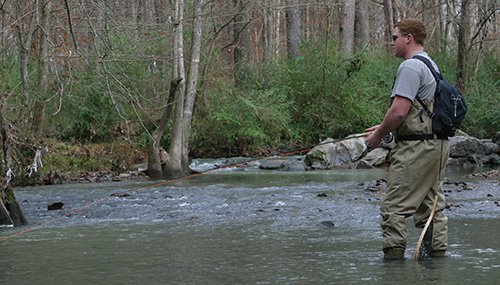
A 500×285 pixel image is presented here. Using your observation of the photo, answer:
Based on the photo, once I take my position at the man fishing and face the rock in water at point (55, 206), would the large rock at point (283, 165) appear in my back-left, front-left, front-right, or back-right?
front-right

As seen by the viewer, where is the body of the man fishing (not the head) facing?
to the viewer's left

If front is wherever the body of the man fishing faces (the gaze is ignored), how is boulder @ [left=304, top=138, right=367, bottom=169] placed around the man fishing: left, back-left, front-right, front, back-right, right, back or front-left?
right

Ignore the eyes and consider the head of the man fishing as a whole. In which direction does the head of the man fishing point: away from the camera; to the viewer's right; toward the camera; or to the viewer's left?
to the viewer's left

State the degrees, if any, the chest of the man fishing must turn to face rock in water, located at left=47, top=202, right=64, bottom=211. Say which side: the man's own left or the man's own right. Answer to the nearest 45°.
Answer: approximately 45° to the man's own right

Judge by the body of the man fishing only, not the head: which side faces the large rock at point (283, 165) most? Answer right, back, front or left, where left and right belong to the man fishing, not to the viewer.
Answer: right

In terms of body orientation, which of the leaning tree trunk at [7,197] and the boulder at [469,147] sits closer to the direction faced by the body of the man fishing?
the leaning tree trunk

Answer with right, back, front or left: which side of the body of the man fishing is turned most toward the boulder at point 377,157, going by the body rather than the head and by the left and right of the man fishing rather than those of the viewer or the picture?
right

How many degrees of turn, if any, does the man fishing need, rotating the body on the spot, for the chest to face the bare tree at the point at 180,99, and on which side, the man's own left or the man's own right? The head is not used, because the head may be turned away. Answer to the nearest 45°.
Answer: approximately 45° to the man's own right

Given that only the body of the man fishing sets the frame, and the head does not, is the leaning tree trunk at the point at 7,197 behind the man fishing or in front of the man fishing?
in front

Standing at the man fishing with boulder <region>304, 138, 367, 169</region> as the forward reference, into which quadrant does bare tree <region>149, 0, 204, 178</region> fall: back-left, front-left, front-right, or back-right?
front-left

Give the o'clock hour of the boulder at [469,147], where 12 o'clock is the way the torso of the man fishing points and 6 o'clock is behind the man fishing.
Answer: The boulder is roughly at 3 o'clock from the man fishing.
